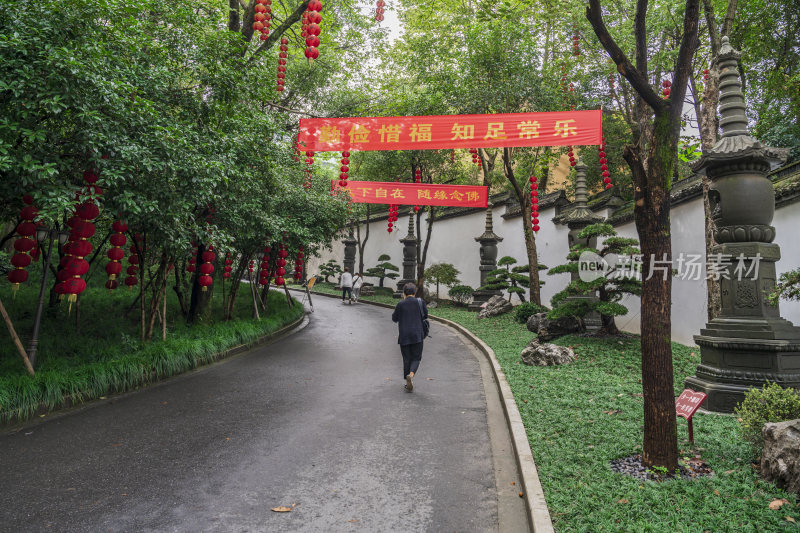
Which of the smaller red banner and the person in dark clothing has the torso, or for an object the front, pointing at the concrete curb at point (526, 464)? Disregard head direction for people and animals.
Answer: the smaller red banner

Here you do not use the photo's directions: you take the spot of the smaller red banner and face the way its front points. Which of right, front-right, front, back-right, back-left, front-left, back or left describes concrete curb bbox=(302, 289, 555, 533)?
front

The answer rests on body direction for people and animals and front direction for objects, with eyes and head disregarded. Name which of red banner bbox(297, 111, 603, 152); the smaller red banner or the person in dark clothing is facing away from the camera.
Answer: the person in dark clothing

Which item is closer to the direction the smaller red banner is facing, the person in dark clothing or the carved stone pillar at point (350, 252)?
the person in dark clothing

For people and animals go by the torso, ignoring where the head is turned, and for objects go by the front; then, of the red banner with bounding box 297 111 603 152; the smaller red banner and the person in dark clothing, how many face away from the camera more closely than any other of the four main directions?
1

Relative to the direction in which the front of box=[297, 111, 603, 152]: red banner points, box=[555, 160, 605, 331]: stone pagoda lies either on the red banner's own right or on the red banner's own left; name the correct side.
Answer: on the red banner's own left

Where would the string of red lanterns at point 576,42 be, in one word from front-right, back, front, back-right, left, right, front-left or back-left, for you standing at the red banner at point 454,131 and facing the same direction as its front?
back-left

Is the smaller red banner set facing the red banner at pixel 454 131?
yes

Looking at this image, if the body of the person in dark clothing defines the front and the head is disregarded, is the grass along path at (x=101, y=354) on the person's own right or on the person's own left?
on the person's own left

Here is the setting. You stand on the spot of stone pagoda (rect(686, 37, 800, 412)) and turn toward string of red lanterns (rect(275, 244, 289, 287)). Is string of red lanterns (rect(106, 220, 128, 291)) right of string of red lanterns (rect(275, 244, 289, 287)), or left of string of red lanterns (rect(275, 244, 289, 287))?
left

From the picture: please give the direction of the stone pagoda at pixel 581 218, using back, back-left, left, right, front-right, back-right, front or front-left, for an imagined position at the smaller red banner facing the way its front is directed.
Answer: front-left

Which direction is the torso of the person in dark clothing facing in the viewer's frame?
away from the camera

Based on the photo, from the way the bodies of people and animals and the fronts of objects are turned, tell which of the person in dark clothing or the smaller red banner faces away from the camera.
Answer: the person in dark clothing

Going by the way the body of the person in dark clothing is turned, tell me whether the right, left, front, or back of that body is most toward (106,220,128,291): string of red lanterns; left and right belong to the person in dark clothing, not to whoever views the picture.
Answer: left

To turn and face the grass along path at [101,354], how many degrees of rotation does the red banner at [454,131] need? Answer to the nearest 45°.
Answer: approximately 45° to its right

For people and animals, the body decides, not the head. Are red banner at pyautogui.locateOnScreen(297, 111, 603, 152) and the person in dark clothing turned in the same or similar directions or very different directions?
very different directions

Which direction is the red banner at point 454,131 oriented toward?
toward the camera
